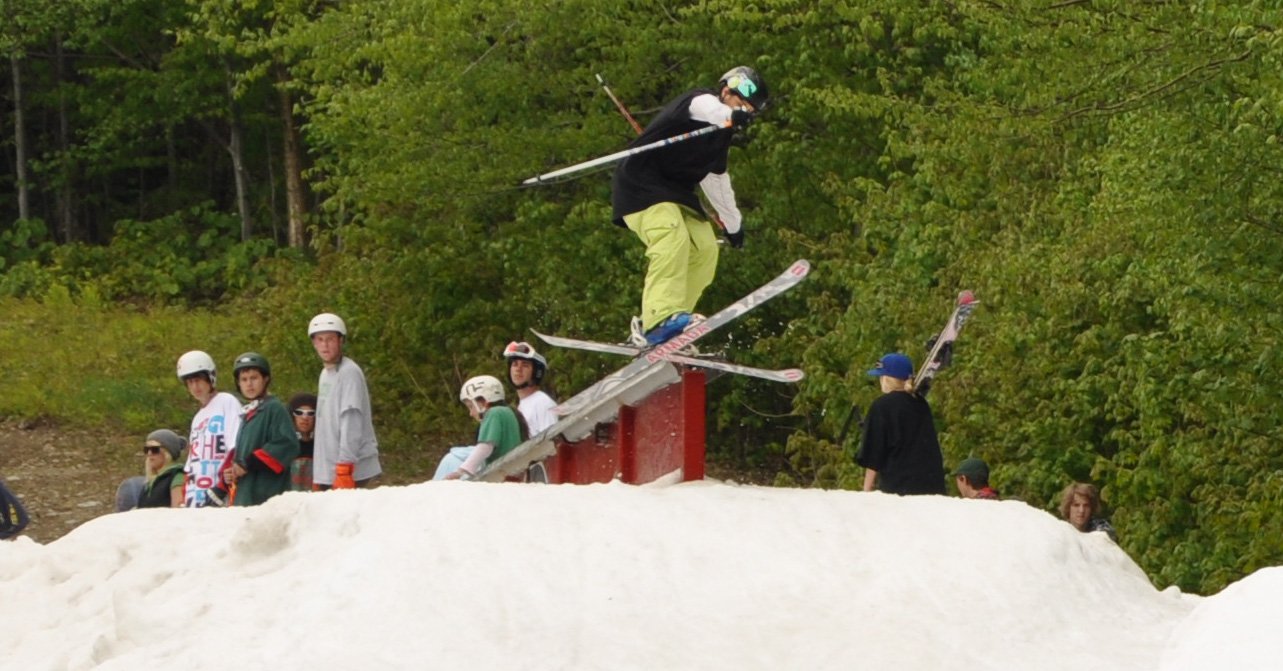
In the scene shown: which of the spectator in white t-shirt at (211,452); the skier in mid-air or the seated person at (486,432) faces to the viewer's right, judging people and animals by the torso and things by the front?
the skier in mid-air

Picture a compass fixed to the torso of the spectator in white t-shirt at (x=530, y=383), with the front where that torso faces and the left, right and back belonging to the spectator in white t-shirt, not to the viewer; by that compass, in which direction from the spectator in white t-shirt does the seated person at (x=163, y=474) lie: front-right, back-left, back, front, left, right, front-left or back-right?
front-right

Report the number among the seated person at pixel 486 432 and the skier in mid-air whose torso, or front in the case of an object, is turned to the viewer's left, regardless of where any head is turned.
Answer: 1

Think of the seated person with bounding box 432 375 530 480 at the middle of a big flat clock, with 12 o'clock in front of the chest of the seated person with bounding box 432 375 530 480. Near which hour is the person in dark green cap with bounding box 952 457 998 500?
the person in dark green cap with bounding box 952 457 998 500 is roughly at 6 o'clock from the seated person with bounding box 432 375 530 480.

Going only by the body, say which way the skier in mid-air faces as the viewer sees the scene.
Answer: to the viewer's right

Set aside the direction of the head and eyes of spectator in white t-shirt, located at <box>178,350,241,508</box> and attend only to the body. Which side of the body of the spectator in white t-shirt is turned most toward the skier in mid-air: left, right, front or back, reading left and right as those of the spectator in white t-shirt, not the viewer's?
left

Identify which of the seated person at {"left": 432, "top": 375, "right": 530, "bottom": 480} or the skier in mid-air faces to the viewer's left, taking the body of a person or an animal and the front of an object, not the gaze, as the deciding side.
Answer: the seated person

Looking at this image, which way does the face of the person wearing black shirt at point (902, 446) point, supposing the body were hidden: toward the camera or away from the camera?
away from the camera

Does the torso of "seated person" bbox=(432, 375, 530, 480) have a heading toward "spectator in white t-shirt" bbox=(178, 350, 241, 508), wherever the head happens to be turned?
yes

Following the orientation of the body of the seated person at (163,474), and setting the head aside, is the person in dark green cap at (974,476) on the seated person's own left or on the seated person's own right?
on the seated person's own left

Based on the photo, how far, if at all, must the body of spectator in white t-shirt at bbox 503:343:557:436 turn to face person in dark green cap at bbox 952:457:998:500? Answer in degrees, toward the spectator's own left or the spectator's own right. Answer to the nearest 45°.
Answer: approximately 135° to the spectator's own left
